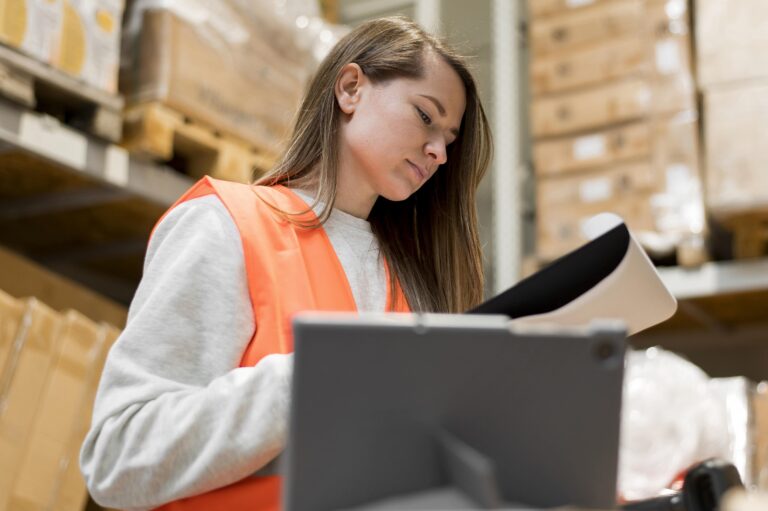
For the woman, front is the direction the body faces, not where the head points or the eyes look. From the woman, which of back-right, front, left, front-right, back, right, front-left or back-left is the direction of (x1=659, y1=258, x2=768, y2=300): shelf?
left

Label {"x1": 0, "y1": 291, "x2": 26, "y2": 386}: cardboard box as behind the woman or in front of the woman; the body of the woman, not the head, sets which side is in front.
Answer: behind

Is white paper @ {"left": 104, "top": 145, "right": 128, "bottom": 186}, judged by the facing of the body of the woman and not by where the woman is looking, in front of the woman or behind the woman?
behind

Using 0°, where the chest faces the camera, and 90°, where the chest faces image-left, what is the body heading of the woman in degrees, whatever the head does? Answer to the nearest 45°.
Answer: approximately 315°

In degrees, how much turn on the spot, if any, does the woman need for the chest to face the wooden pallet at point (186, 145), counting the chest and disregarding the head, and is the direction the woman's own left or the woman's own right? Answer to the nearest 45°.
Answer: approximately 135° to the woman's own left

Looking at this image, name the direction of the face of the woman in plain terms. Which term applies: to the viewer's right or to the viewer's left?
to the viewer's right

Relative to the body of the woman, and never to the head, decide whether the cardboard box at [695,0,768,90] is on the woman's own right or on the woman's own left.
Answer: on the woman's own left

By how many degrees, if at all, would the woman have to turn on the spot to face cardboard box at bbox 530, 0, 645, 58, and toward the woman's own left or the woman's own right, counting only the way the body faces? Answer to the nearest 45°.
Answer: approximately 90° to the woman's own left

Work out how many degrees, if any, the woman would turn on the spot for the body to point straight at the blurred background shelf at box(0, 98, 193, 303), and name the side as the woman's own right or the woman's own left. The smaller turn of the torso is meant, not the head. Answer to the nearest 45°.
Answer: approximately 135° to the woman's own left

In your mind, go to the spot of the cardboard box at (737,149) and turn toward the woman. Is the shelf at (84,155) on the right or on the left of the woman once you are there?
right

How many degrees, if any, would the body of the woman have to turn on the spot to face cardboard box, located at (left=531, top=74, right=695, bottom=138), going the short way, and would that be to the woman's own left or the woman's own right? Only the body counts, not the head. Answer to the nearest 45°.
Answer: approximately 90° to the woman's own left

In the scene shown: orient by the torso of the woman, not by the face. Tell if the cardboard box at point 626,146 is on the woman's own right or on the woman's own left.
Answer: on the woman's own left

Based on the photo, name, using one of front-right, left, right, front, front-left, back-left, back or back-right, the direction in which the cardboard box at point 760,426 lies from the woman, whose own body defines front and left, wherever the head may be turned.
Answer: left
